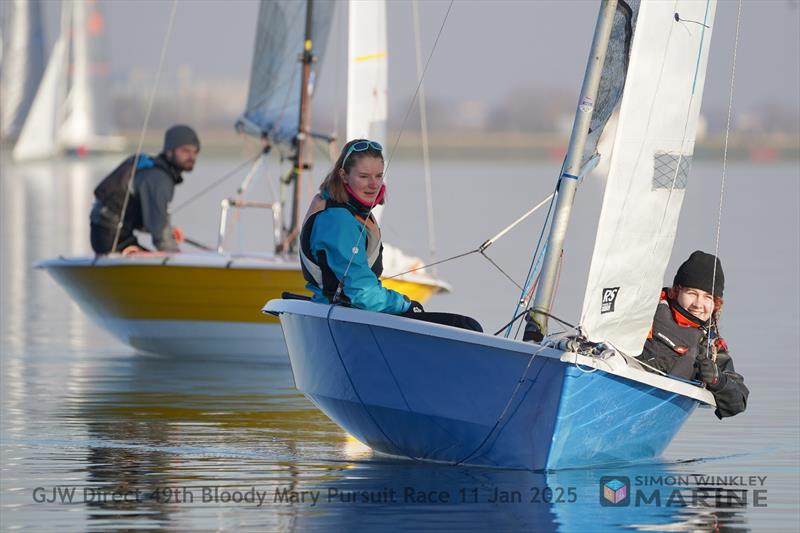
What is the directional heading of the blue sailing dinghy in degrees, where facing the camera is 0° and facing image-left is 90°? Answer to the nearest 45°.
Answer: approximately 315°

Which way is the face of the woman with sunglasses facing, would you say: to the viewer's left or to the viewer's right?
to the viewer's right

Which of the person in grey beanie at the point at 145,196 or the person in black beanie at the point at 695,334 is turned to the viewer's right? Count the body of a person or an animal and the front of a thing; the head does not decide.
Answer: the person in grey beanie at the point at 145,196

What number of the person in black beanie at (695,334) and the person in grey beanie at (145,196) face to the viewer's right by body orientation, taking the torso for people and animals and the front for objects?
1

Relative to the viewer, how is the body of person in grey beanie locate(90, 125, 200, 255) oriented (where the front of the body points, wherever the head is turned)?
to the viewer's right

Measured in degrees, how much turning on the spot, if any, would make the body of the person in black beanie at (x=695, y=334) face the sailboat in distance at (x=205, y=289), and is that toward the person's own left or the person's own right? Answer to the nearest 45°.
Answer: approximately 90° to the person's own right

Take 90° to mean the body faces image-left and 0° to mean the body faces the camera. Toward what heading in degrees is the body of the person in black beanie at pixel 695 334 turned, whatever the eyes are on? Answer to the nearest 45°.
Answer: approximately 45°
